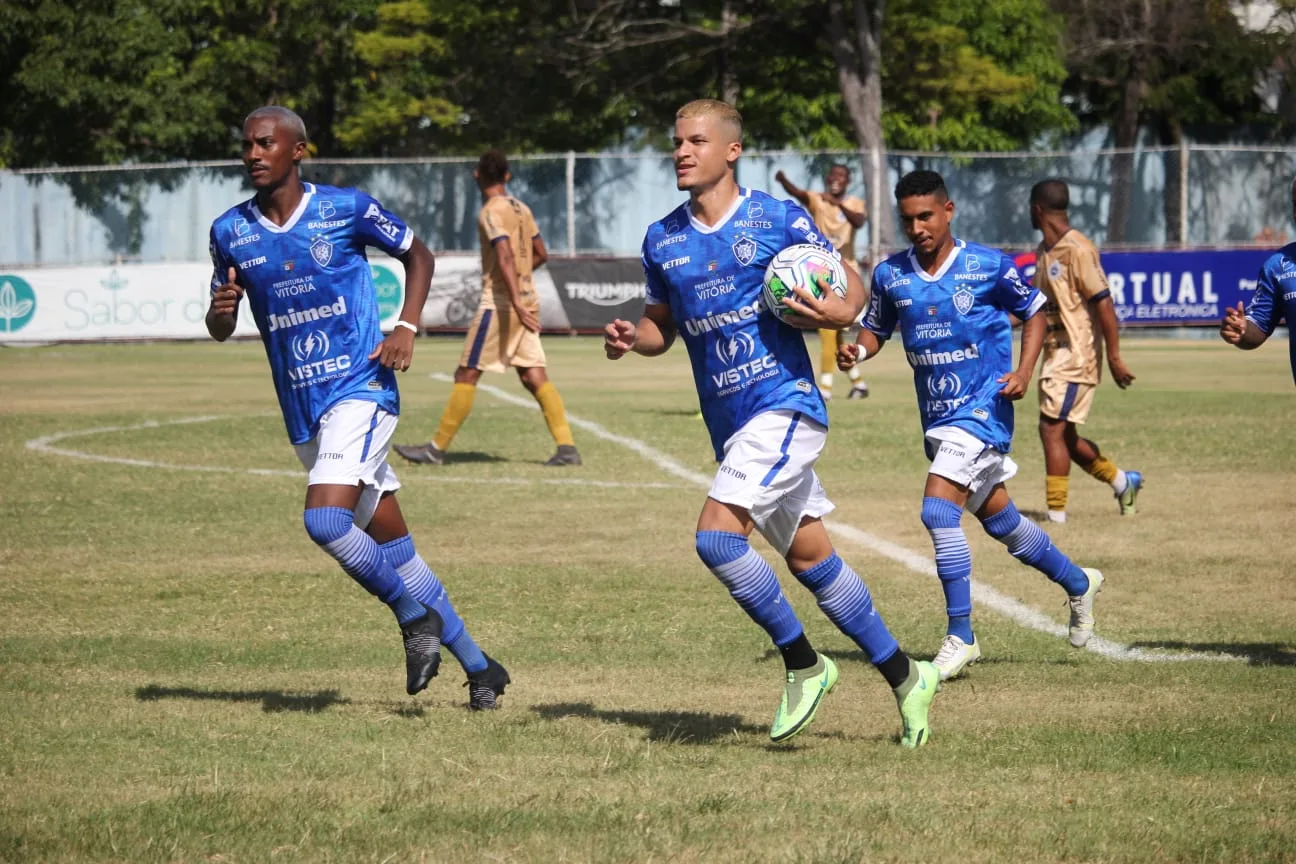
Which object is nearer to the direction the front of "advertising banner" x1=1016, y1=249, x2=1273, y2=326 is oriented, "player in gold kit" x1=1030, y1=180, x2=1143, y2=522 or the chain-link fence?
the player in gold kit

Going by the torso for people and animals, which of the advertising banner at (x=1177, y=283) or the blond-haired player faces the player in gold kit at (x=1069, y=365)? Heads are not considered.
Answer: the advertising banner

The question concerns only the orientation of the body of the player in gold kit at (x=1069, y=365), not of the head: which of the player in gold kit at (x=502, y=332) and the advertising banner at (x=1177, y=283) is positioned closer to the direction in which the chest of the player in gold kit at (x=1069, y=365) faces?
the player in gold kit

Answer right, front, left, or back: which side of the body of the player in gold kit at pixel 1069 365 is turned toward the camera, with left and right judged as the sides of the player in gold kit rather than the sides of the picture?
left

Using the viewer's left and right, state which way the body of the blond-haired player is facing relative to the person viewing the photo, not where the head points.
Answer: facing the viewer and to the left of the viewer

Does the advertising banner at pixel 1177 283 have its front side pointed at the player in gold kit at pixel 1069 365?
yes

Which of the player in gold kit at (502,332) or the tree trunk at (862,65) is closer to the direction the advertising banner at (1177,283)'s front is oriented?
the player in gold kit

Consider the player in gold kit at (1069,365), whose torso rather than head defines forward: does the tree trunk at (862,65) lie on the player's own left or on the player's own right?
on the player's own right

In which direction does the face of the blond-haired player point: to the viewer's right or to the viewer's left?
to the viewer's left

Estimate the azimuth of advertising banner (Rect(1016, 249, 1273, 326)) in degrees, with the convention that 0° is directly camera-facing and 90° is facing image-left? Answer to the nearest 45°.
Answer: approximately 0°
